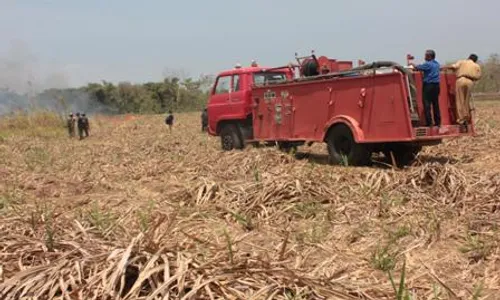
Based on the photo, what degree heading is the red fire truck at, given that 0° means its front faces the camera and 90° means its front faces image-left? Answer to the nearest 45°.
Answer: approximately 135°

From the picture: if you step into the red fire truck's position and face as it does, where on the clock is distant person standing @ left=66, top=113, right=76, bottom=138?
The distant person standing is roughly at 12 o'clock from the red fire truck.
